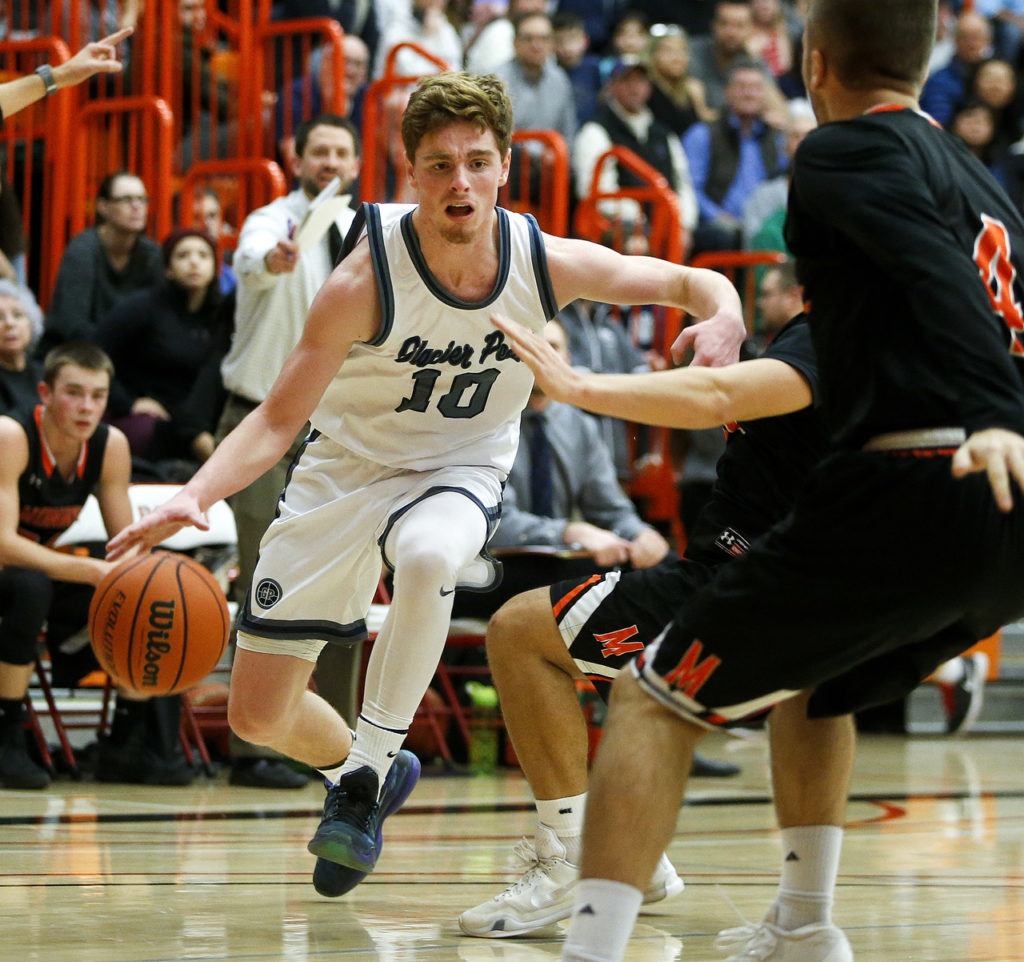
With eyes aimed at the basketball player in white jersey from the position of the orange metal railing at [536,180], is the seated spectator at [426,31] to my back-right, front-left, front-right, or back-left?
back-right

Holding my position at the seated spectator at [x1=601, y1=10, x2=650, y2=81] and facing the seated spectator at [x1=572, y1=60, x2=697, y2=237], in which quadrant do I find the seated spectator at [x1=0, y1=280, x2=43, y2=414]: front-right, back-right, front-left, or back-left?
front-right

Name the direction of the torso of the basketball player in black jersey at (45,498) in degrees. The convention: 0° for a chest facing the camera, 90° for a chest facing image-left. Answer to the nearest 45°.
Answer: approximately 315°

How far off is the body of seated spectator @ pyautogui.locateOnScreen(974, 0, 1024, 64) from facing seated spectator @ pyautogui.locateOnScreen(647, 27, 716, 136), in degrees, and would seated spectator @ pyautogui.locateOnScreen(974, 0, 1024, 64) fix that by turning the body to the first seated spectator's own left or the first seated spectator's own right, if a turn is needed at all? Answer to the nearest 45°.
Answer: approximately 45° to the first seated spectator's own right

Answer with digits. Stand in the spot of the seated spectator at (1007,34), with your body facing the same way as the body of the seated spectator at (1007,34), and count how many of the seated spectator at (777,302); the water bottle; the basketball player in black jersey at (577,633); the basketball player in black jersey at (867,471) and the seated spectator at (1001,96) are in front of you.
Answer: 5

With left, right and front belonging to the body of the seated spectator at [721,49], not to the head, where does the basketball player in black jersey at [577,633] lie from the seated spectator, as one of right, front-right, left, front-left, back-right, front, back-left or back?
front

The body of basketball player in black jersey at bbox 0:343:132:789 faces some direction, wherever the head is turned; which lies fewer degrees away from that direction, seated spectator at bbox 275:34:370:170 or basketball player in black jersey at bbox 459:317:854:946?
the basketball player in black jersey

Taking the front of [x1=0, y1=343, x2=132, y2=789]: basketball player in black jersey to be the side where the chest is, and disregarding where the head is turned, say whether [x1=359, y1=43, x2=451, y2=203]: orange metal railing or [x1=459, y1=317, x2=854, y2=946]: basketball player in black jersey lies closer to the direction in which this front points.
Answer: the basketball player in black jersey

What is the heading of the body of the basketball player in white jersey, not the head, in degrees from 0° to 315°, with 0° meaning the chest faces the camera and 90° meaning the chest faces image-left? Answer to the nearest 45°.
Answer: approximately 0°

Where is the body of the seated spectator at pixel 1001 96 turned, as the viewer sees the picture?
toward the camera

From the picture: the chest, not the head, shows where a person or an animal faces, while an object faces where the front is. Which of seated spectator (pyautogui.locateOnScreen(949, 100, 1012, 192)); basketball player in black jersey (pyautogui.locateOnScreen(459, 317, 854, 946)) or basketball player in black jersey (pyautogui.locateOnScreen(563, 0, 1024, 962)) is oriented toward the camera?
the seated spectator

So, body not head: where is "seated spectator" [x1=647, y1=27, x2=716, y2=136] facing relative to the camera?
toward the camera

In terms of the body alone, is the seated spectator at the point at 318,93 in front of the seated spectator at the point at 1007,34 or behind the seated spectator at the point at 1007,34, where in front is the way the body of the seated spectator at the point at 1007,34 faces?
in front

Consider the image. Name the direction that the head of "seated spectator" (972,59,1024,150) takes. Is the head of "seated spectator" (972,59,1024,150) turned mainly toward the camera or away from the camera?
toward the camera

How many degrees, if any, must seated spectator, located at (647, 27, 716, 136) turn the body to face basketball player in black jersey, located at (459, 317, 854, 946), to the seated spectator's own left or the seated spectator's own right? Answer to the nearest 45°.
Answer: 0° — they already face them

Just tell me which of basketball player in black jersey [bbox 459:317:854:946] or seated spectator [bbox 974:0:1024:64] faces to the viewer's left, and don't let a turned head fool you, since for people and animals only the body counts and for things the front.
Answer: the basketball player in black jersey

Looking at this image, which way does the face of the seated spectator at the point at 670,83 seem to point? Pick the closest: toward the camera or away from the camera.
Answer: toward the camera
